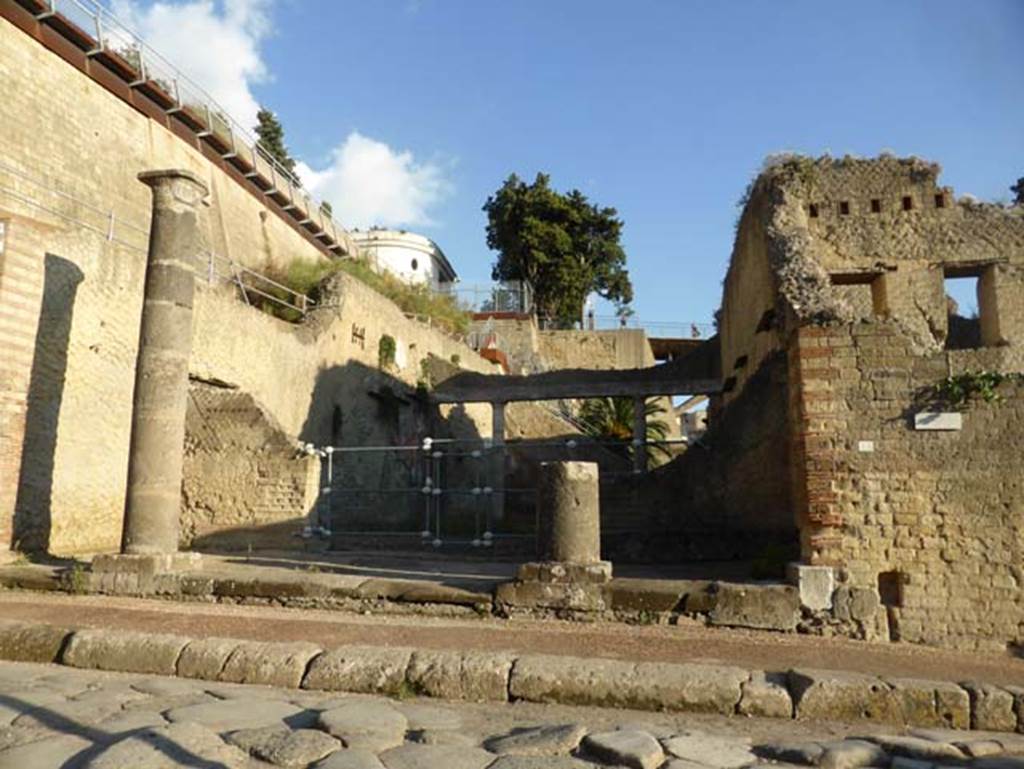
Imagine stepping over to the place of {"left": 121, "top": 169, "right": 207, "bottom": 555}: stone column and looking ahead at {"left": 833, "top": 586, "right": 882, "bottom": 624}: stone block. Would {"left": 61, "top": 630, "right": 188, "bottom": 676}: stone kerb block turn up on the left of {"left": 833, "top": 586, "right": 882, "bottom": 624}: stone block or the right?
right

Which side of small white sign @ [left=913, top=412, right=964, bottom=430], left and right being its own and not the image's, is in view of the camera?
front

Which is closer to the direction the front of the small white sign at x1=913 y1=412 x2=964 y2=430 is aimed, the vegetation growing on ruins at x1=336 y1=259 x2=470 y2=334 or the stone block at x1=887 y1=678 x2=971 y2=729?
the stone block

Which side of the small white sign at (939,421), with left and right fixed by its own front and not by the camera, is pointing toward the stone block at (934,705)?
front

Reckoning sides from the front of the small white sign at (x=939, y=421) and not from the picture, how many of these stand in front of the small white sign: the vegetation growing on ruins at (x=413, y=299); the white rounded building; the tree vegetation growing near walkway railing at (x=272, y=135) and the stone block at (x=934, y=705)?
1

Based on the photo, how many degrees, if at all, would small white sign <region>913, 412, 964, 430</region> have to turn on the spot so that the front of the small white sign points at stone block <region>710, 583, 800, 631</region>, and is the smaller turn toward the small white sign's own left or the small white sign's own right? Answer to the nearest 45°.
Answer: approximately 45° to the small white sign's own right

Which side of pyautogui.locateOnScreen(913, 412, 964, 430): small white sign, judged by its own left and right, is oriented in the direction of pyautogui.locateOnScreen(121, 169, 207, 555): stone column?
right

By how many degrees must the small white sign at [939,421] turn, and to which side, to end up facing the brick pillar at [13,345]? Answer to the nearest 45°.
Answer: approximately 90° to its right

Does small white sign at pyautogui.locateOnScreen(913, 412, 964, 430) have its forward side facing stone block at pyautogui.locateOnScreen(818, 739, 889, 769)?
yes

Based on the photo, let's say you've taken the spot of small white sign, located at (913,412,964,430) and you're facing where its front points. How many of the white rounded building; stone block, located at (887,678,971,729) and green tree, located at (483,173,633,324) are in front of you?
1

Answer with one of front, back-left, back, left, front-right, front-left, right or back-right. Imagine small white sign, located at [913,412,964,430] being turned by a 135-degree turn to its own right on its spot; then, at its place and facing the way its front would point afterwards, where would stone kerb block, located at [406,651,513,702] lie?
left

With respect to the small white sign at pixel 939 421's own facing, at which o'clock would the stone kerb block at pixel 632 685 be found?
The stone kerb block is roughly at 1 o'clock from the small white sign.

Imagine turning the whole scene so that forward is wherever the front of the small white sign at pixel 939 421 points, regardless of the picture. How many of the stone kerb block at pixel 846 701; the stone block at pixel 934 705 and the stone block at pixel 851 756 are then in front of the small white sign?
3

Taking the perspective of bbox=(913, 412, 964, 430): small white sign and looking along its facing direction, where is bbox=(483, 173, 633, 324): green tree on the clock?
The green tree is roughly at 5 o'clock from the small white sign.
